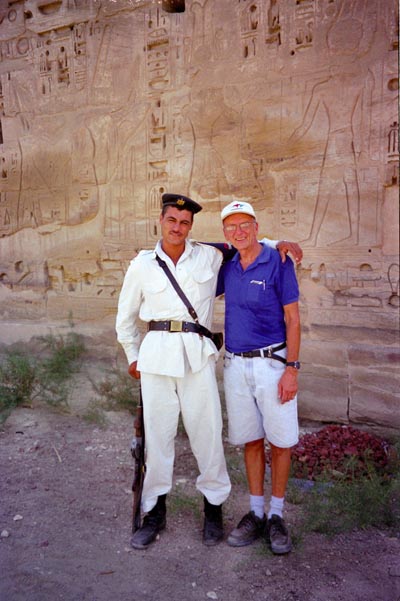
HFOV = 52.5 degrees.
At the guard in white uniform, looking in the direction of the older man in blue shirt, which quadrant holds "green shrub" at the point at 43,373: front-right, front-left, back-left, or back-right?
back-left

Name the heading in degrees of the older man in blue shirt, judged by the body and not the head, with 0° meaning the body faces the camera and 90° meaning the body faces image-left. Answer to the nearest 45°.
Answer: approximately 45°

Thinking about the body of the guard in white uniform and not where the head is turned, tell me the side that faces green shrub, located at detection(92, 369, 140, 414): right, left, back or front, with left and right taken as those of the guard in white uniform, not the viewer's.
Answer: back

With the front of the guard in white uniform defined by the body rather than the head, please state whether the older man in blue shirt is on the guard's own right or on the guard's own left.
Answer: on the guard's own left

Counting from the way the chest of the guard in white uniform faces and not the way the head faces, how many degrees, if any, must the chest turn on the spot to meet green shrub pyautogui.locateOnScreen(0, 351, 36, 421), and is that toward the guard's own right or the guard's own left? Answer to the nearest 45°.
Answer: approximately 135° to the guard's own right

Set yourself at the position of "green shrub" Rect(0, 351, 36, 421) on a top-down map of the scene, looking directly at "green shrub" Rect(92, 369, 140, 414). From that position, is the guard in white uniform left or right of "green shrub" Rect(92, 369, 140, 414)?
right

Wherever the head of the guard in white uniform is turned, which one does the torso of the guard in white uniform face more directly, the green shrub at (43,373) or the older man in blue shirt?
the older man in blue shirt

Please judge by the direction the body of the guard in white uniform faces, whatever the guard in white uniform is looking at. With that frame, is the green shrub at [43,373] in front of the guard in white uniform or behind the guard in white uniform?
behind
